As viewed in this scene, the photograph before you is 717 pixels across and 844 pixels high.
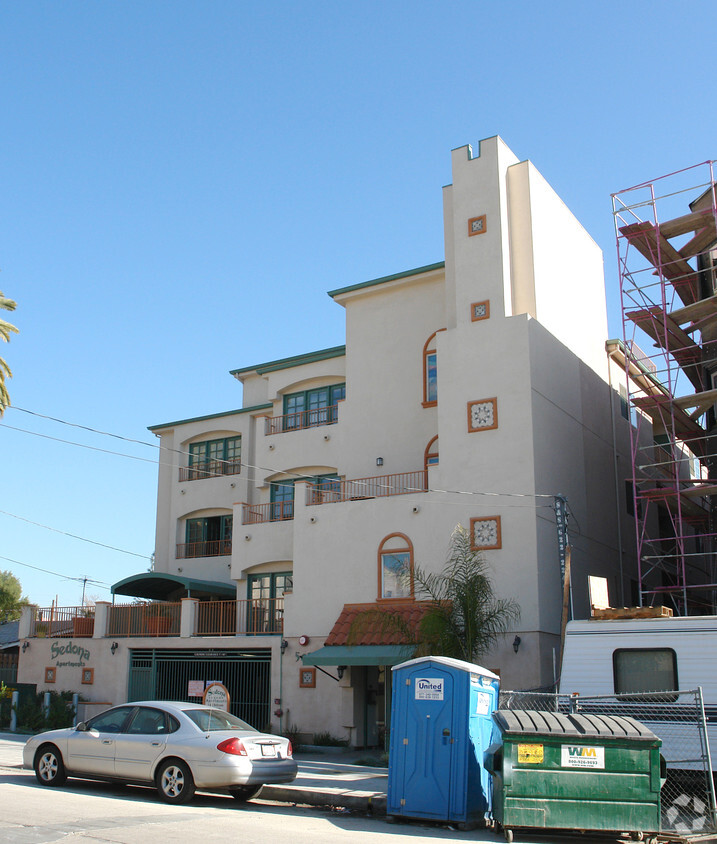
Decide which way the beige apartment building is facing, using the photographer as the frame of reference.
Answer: facing the viewer and to the left of the viewer

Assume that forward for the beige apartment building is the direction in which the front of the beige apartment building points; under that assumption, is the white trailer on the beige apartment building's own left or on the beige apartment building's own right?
on the beige apartment building's own left

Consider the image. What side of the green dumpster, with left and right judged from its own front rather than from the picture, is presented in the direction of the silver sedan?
right

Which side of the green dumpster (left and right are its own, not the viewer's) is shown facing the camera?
front

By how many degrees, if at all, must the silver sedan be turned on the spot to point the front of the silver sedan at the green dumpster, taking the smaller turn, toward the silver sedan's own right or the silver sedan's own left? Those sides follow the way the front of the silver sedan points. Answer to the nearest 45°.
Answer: approximately 180°

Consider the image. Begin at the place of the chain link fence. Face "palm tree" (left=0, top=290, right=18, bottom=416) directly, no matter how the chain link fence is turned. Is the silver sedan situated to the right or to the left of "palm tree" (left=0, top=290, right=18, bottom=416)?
left

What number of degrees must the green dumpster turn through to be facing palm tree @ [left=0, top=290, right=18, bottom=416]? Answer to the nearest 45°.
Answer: approximately 135° to its right

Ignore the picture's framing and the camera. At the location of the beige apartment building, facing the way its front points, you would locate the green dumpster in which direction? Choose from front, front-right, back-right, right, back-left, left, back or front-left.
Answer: front-left
